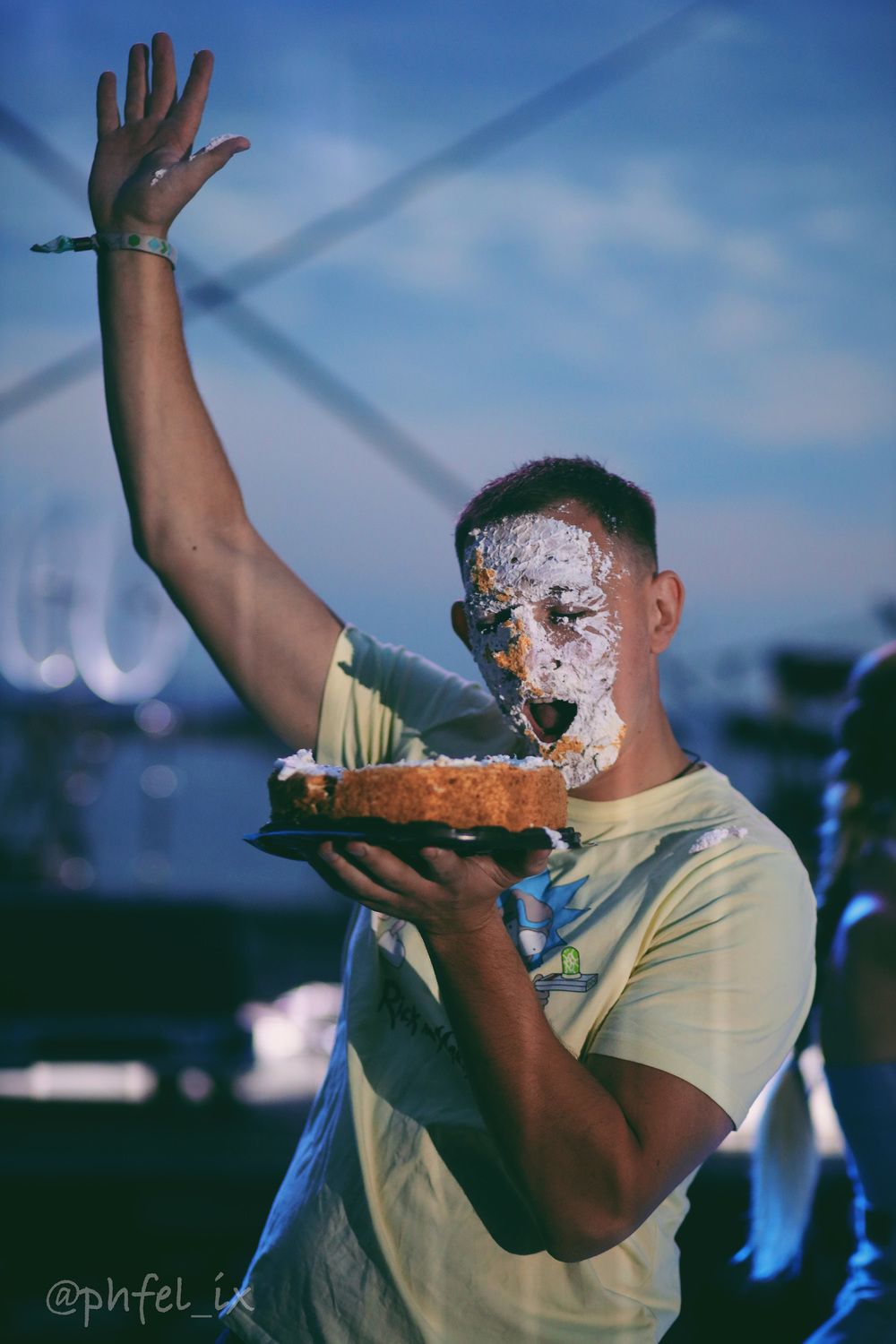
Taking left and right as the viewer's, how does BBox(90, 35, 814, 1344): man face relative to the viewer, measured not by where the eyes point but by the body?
facing the viewer and to the left of the viewer

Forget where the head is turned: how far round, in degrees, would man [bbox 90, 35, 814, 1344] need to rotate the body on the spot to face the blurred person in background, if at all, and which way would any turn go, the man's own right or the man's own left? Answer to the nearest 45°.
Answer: approximately 180°

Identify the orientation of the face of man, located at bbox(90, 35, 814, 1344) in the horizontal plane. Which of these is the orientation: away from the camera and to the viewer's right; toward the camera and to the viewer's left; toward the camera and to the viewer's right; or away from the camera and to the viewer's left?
toward the camera and to the viewer's left
